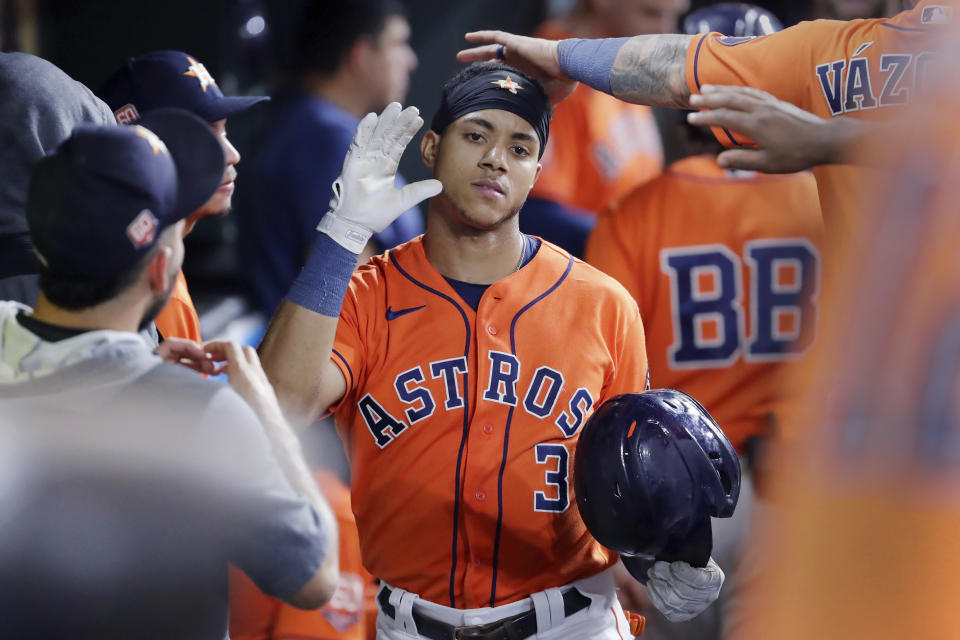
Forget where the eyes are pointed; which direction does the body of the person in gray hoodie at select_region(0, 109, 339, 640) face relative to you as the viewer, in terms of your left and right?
facing away from the viewer and to the right of the viewer

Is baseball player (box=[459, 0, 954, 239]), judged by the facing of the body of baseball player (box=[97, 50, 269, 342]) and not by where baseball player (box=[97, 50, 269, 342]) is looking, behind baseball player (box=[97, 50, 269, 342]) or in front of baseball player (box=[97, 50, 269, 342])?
in front

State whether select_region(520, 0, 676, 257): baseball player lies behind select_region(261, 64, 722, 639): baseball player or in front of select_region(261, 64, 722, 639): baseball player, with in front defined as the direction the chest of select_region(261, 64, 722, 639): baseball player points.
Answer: behind

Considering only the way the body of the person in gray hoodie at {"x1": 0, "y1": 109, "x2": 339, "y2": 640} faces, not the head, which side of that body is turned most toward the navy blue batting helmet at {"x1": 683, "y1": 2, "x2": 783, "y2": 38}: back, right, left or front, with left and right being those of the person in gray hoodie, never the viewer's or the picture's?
front

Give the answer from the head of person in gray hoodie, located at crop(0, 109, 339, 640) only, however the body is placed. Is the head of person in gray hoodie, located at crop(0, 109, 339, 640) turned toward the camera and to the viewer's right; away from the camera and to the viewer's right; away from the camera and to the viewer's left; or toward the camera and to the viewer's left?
away from the camera and to the viewer's right

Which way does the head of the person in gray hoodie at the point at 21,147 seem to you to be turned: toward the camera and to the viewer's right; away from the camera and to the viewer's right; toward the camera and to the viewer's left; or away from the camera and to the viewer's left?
away from the camera and to the viewer's right

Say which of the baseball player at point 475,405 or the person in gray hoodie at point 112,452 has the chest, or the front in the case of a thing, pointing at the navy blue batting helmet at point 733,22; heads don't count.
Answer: the person in gray hoodie

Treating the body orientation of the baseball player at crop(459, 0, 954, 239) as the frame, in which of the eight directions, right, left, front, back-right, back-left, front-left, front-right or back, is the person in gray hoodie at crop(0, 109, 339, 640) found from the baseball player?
back-left

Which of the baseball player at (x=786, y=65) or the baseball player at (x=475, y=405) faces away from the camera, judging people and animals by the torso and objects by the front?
the baseball player at (x=786, y=65)

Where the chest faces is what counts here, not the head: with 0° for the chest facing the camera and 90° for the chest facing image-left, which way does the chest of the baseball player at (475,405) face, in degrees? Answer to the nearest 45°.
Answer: approximately 0°

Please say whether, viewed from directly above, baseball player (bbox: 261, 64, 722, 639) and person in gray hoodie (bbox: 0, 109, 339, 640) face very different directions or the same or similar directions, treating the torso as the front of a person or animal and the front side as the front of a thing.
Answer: very different directions

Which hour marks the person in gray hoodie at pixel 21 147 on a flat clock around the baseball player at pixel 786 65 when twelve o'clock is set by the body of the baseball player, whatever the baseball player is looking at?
The person in gray hoodie is roughly at 8 o'clock from the baseball player.

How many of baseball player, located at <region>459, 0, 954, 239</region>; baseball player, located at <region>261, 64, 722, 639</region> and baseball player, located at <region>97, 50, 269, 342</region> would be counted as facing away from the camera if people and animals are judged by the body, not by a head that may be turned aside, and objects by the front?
1

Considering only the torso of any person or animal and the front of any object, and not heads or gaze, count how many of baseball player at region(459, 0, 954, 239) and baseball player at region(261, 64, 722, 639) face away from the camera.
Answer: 1

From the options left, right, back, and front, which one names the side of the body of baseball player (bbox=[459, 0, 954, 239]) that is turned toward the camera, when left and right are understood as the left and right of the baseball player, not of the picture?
back

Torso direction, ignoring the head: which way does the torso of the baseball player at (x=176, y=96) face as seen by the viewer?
to the viewer's right
